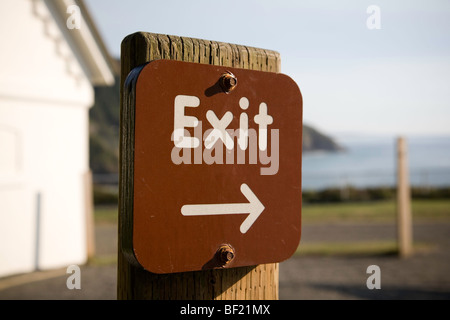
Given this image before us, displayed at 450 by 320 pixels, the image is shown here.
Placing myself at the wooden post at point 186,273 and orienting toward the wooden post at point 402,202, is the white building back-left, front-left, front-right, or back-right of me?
front-left

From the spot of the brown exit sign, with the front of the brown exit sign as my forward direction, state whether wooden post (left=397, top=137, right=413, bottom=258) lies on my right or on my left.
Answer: on my left

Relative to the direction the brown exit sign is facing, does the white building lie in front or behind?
behind
